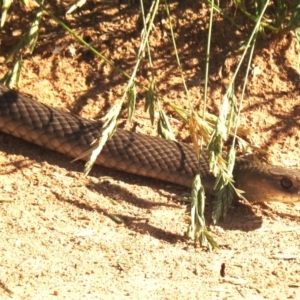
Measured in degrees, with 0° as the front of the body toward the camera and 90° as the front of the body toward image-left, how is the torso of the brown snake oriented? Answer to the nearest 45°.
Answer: approximately 270°
